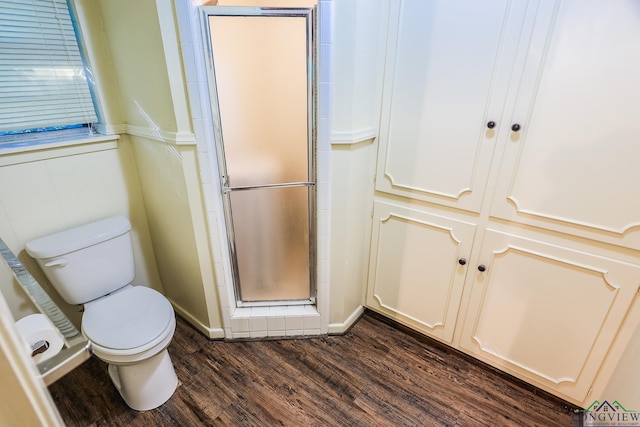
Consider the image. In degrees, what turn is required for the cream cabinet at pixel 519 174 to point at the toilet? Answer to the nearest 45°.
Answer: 0° — it already faces it

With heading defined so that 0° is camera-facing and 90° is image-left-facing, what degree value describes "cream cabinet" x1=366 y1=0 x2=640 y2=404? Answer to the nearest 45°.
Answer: approximately 45°
